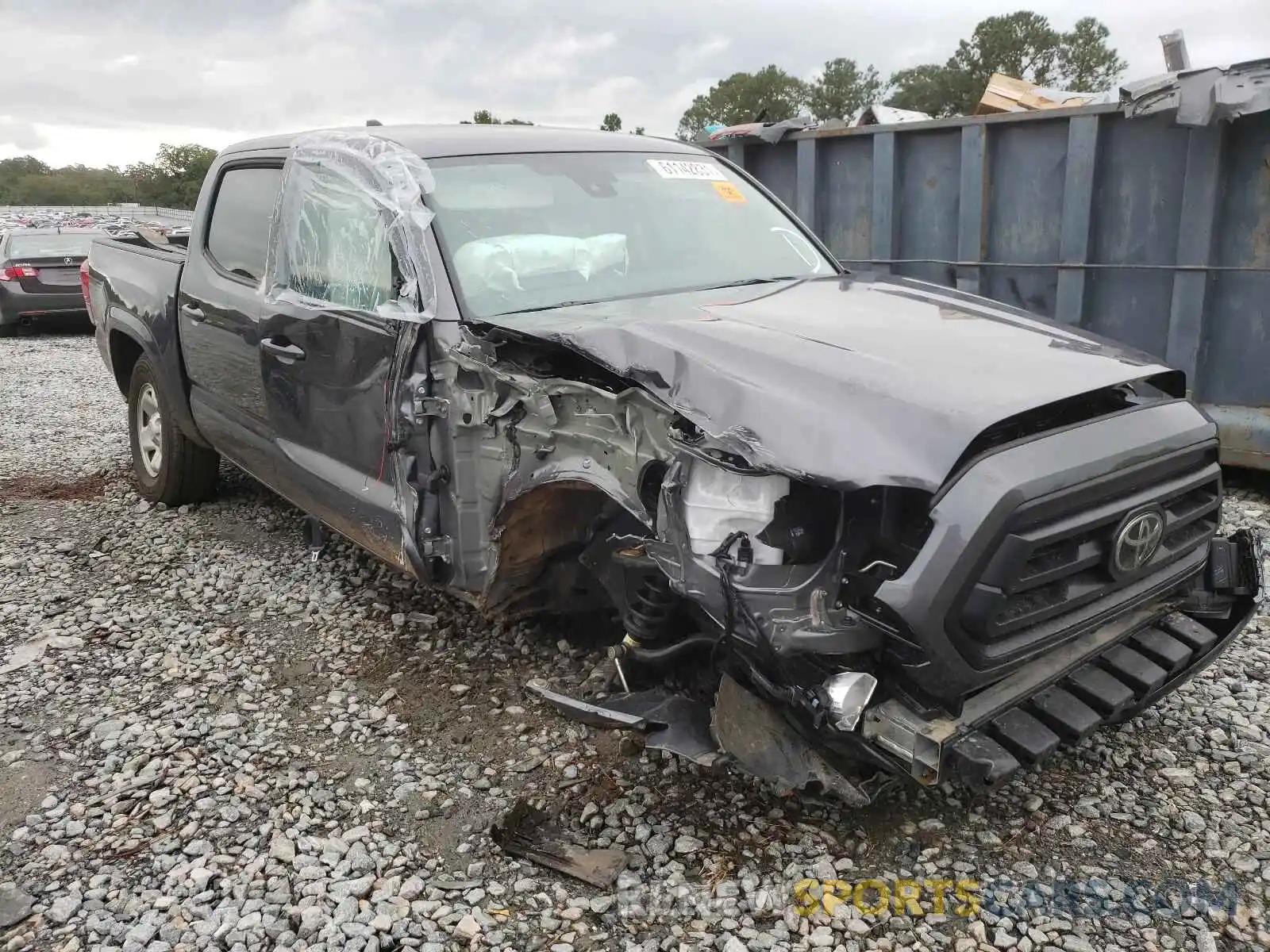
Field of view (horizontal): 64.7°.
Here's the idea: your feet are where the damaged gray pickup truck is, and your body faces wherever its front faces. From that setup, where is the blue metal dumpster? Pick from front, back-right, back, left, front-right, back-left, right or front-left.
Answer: left

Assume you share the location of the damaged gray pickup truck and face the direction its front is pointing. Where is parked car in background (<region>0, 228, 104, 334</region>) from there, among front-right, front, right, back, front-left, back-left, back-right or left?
back

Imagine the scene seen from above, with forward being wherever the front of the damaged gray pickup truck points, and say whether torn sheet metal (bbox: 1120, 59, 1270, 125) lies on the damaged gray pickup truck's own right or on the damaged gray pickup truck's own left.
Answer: on the damaged gray pickup truck's own left

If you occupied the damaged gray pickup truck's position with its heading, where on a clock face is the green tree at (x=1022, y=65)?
The green tree is roughly at 8 o'clock from the damaged gray pickup truck.

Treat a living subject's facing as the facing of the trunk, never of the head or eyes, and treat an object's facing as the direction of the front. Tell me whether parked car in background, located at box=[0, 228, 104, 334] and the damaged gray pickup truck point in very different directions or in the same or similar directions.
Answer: very different directions

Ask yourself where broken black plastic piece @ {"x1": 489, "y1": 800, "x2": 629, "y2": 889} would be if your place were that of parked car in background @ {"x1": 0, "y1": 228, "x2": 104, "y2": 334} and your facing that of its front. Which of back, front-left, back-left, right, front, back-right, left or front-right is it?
back

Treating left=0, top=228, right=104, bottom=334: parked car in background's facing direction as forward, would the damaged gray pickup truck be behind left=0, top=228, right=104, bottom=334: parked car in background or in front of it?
behind

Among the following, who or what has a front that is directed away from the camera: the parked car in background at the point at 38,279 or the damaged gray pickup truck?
the parked car in background

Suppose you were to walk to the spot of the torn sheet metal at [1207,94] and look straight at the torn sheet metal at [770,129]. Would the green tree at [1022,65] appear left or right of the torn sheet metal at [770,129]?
right

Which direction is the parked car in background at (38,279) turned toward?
away from the camera

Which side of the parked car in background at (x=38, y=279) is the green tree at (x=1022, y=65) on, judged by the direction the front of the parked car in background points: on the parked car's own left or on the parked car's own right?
on the parked car's own right

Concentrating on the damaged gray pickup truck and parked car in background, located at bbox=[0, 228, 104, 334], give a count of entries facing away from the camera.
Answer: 1
